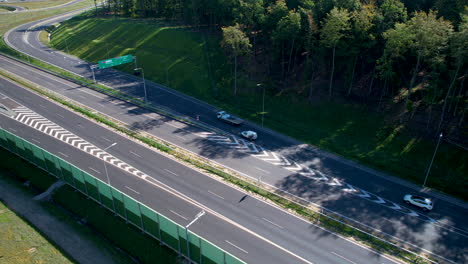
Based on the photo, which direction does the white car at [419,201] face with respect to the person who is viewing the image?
facing away from the viewer and to the left of the viewer

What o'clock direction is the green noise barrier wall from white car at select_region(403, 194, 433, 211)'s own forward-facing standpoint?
The green noise barrier wall is roughly at 9 o'clock from the white car.
